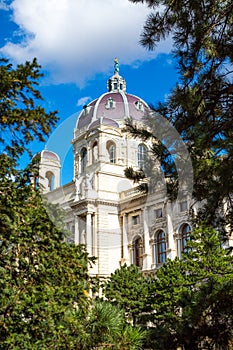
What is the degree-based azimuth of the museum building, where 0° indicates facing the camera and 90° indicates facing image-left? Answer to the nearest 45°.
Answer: approximately 45°

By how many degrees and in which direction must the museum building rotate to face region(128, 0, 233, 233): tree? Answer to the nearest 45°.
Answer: approximately 90° to its left
